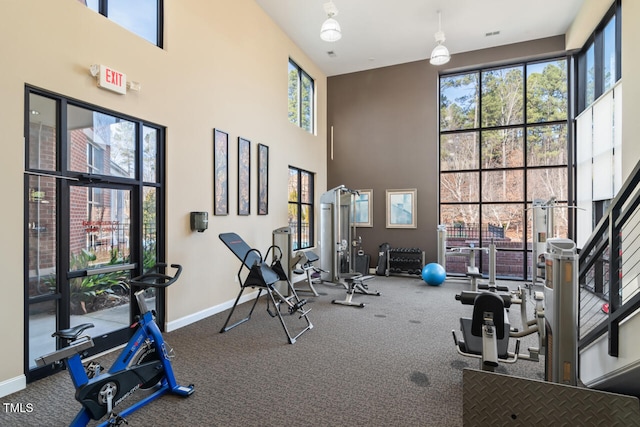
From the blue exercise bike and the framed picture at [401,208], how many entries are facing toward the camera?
1

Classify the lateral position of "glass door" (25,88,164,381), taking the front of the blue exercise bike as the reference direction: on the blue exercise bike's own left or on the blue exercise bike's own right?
on the blue exercise bike's own left

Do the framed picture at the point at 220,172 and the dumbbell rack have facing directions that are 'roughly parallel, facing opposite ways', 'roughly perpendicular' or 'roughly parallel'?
roughly perpendicular

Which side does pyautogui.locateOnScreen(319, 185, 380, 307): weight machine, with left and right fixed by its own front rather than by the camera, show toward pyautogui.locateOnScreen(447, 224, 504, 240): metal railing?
left

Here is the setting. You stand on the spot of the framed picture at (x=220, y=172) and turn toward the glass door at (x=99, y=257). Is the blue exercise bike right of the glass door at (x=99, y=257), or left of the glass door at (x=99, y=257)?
left

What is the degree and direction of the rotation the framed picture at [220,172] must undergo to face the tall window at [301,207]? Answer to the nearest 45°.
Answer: approximately 90° to its left

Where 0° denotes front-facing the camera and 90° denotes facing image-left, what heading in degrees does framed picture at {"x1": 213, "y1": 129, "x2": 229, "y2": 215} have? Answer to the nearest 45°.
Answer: approximately 315°

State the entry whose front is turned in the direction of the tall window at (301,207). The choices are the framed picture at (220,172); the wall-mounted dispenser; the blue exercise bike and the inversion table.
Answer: the blue exercise bike
